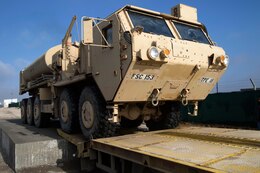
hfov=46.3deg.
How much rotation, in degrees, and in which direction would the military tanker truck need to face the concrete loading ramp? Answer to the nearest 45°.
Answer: approximately 135° to its right

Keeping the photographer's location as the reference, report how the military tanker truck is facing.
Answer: facing the viewer and to the right of the viewer
